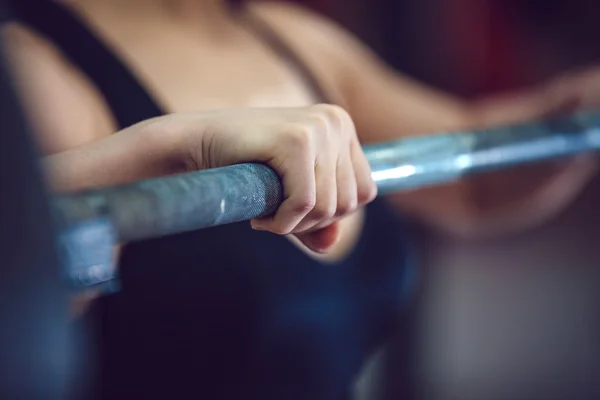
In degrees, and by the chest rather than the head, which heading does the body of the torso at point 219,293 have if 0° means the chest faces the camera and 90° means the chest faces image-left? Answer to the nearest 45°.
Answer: approximately 315°
